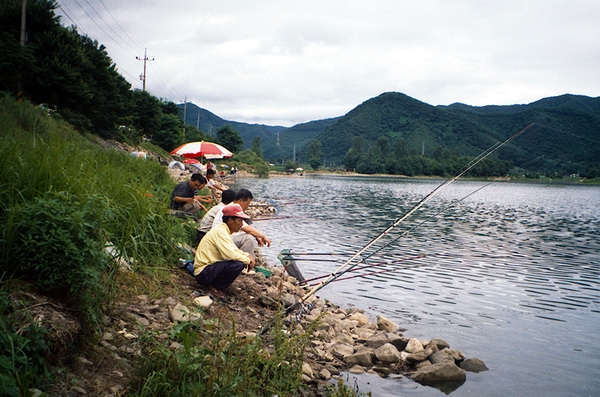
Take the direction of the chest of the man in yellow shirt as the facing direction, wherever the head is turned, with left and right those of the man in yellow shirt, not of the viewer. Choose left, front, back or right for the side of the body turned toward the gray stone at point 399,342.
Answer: front

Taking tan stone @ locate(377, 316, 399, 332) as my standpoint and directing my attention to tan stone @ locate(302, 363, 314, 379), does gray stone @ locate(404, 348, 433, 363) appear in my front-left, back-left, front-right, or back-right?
front-left

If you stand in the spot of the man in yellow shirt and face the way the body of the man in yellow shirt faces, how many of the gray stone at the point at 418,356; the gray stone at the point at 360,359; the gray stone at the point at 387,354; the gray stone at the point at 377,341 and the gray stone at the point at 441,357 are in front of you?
5

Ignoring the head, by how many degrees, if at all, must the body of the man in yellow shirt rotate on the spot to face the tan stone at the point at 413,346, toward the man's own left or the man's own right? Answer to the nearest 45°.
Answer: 0° — they already face it

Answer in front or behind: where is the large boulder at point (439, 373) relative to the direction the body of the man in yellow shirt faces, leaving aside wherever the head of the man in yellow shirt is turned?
in front

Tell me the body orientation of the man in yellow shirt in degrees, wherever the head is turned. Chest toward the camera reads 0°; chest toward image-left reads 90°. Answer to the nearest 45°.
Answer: approximately 270°

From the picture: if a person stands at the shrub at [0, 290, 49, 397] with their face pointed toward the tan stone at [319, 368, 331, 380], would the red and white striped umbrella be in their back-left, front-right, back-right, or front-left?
front-left

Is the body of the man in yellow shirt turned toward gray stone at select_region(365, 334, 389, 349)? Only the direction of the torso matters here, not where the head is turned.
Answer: no

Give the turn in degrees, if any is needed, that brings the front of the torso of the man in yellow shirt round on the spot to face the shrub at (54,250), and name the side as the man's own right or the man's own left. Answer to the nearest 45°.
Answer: approximately 135° to the man's own right

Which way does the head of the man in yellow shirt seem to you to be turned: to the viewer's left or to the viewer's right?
to the viewer's right

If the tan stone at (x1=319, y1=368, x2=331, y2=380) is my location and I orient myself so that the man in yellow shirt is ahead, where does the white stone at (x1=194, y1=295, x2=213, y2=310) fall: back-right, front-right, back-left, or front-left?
front-left

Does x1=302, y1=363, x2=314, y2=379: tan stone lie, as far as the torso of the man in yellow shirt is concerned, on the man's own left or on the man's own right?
on the man's own right

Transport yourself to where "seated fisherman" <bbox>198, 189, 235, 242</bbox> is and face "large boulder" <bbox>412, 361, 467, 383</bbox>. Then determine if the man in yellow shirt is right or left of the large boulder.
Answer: right

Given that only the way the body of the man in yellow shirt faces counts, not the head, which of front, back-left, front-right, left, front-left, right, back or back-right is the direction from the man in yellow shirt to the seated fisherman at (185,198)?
left

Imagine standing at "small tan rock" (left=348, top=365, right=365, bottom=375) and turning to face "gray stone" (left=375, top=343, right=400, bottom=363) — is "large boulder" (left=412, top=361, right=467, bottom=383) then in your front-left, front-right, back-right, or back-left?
front-right

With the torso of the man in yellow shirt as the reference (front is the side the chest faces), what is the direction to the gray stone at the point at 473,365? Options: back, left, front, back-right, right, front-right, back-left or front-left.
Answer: front

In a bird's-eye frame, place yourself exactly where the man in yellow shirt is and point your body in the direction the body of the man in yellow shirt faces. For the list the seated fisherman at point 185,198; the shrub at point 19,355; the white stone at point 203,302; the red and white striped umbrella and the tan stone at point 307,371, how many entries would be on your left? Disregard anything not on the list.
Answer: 2

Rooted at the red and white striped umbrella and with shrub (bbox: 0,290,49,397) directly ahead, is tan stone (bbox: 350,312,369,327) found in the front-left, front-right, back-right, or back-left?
front-left

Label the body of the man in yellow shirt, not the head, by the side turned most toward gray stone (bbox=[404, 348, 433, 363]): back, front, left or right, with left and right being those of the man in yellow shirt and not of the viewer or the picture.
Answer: front

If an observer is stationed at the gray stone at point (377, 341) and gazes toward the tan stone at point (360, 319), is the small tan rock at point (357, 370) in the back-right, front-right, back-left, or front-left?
back-left
